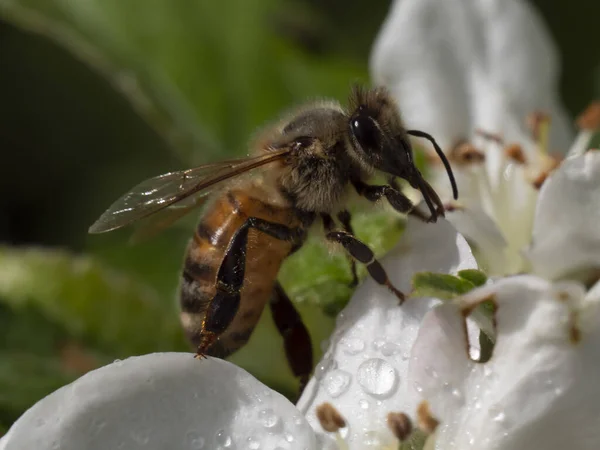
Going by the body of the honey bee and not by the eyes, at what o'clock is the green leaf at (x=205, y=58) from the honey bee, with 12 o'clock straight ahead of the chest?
The green leaf is roughly at 9 o'clock from the honey bee.

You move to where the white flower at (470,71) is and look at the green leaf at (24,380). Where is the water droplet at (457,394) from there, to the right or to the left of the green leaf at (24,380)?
left

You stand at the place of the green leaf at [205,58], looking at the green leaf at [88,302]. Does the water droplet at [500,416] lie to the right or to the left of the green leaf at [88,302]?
left

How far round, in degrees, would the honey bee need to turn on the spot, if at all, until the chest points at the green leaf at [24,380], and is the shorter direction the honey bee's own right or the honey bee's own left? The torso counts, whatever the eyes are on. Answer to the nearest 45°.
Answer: approximately 180°

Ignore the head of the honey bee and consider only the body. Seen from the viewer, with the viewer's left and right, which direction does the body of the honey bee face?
facing to the right of the viewer

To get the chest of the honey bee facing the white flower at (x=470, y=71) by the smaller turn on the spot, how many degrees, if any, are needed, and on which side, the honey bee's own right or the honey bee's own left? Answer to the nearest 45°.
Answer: approximately 45° to the honey bee's own left
